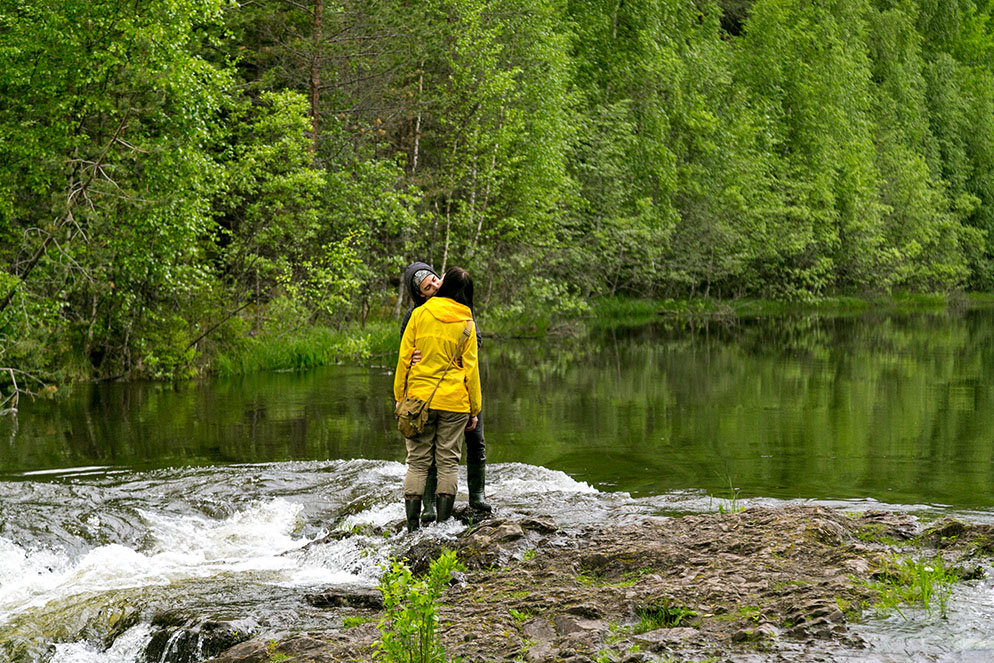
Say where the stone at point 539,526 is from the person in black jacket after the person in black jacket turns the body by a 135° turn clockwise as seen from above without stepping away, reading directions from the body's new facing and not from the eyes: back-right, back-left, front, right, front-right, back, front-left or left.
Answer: back

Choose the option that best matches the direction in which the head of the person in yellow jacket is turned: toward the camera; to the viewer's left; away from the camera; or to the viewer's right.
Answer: away from the camera

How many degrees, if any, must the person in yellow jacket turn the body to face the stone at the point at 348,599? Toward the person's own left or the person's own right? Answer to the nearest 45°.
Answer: approximately 180°

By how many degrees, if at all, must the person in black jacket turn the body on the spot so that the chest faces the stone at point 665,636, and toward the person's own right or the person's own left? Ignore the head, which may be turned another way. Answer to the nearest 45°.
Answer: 0° — they already face it

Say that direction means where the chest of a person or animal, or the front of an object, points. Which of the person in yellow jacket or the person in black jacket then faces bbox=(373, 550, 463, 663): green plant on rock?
the person in black jacket

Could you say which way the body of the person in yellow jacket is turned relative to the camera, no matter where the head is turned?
away from the camera

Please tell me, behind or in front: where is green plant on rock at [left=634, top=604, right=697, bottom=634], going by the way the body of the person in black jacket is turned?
in front

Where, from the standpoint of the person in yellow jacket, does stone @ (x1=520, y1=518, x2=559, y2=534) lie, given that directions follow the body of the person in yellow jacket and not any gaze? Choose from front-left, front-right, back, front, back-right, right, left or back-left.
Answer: back-right

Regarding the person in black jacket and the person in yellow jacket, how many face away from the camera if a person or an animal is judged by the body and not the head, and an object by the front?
1

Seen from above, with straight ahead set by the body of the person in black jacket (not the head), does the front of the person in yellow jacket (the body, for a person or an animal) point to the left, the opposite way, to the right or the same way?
the opposite way

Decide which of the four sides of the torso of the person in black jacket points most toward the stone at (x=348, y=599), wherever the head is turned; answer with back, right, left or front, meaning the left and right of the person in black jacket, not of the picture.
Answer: front
